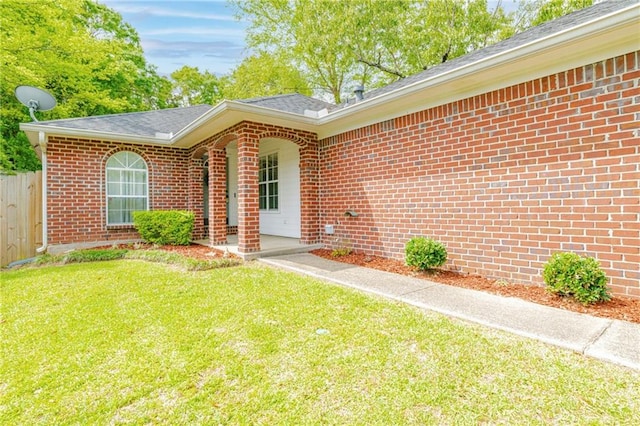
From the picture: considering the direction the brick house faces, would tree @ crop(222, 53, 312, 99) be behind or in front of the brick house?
behind

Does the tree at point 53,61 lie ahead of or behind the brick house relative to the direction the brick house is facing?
behind

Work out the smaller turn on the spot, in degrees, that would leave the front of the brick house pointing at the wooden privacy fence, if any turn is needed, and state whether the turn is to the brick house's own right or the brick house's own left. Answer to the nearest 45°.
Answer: approximately 135° to the brick house's own right

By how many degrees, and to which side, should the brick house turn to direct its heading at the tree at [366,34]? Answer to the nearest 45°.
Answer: approximately 135° to its left
